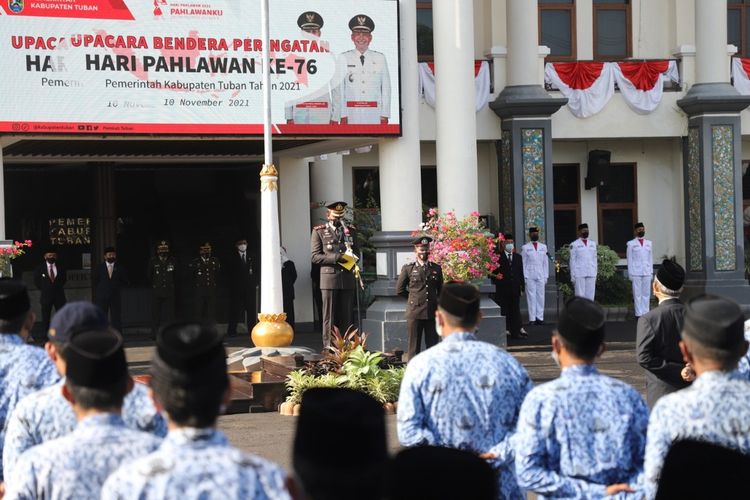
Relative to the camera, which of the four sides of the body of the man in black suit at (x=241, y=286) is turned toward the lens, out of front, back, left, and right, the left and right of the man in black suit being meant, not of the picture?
front

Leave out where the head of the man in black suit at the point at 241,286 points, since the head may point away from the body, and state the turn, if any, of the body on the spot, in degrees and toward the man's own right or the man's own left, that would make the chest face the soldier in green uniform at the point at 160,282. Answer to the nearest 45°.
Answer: approximately 90° to the man's own right

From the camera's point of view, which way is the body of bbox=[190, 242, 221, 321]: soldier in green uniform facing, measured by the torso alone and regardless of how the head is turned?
toward the camera

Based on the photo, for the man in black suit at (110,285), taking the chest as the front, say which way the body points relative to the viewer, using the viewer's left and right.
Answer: facing the viewer

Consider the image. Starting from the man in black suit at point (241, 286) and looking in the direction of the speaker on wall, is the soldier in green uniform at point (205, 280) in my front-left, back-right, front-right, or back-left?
back-left

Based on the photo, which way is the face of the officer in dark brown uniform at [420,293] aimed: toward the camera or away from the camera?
toward the camera

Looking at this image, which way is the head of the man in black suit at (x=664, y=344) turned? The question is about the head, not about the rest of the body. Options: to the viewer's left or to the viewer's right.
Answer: to the viewer's left

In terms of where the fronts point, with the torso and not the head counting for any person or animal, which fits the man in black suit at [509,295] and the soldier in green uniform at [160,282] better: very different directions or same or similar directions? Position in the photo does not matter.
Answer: same or similar directions

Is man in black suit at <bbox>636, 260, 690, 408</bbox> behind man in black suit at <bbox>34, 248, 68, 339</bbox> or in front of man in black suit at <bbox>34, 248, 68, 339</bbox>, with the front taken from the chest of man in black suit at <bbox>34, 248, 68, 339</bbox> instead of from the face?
in front

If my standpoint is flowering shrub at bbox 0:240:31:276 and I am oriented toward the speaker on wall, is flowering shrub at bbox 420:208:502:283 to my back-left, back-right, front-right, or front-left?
front-right

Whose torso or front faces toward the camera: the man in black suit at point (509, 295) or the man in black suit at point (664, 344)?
the man in black suit at point (509, 295)

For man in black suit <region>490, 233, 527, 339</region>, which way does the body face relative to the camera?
toward the camera
